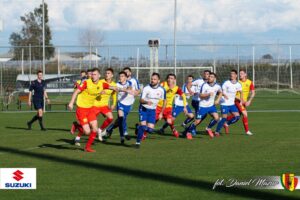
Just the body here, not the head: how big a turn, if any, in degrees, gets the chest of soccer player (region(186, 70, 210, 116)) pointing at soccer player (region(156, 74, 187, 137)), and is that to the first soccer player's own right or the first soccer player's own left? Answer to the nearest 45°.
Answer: approximately 45° to the first soccer player's own right

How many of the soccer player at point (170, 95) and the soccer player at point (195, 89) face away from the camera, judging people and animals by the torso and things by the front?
0
